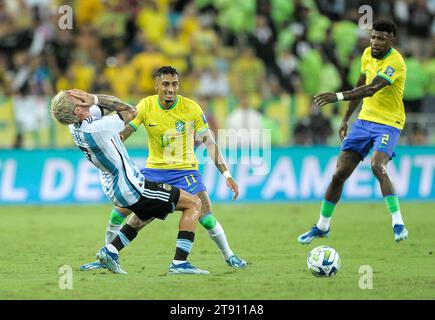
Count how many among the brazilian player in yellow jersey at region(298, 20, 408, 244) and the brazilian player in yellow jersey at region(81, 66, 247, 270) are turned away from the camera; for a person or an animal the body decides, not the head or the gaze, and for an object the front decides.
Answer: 0

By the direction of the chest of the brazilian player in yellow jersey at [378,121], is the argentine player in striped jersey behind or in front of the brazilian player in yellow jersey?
in front

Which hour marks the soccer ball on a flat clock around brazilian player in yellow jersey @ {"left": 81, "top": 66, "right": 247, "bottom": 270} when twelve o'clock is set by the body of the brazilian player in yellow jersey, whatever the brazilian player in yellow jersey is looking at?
The soccer ball is roughly at 10 o'clock from the brazilian player in yellow jersey.

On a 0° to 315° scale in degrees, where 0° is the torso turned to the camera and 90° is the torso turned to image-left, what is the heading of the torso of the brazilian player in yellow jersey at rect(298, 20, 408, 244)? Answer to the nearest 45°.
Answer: approximately 45°

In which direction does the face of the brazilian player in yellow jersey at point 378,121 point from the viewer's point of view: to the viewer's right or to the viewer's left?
to the viewer's left

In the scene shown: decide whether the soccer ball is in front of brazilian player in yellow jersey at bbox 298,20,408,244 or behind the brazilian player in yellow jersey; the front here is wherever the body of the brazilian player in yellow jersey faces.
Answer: in front

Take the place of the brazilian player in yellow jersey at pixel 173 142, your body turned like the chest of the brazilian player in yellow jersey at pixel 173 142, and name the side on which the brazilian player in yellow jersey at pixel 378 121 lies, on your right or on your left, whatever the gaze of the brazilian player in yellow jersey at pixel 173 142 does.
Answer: on your left
